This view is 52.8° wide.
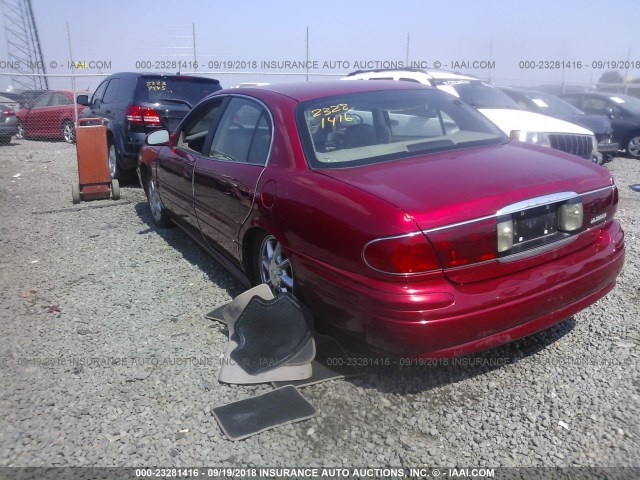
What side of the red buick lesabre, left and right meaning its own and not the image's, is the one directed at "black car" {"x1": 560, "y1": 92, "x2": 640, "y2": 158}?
right

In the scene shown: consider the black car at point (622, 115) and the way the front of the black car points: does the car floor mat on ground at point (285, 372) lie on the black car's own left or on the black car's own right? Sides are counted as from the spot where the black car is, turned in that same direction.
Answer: on the black car's own right

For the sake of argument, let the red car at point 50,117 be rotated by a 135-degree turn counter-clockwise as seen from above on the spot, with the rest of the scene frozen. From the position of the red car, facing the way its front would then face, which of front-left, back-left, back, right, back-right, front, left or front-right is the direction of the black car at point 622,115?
front-left

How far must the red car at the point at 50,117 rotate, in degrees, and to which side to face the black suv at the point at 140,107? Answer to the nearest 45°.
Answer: approximately 135° to its left

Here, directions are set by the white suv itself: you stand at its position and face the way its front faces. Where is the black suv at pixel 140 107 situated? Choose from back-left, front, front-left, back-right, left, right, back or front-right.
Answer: back-right

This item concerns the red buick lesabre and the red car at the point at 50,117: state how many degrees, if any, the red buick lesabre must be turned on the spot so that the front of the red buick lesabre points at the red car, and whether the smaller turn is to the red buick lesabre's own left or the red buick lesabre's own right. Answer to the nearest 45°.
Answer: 0° — it already faces it

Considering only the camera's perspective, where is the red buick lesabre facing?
facing away from the viewer and to the left of the viewer

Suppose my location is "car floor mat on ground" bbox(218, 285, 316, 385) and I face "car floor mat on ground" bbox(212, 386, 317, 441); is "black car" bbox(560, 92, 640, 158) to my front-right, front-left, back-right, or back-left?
back-left
